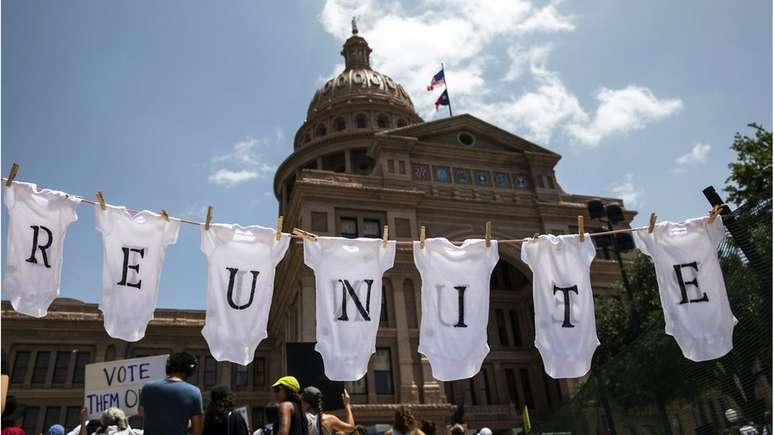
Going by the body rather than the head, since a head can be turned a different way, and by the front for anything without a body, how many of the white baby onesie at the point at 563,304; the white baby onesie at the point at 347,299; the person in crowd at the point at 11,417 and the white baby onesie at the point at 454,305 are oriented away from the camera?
1

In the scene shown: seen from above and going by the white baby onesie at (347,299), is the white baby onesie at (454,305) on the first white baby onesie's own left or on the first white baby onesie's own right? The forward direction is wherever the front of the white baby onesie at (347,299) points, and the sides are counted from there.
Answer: on the first white baby onesie's own left

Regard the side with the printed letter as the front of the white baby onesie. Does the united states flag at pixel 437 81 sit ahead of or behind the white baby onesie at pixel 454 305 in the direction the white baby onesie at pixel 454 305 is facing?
behind

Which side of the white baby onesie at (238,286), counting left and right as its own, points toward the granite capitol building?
back

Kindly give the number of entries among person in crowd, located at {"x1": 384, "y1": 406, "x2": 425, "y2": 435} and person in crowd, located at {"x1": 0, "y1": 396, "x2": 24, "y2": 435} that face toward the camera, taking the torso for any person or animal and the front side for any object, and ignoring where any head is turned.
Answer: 0

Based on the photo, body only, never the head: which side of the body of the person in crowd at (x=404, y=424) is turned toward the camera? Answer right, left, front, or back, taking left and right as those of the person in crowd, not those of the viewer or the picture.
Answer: back

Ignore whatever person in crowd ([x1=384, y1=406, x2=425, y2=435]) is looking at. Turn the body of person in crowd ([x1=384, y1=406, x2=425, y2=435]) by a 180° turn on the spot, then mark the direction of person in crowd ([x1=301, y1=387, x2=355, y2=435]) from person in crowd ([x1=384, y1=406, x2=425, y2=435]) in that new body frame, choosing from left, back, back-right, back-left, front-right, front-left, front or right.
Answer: front-right

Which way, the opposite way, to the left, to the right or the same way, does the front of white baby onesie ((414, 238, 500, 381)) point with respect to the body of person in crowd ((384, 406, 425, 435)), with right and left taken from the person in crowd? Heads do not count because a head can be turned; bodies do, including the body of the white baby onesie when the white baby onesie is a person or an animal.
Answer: the opposite way

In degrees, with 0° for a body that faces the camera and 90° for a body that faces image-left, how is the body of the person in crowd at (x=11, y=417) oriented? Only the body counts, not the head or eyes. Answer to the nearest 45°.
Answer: approximately 180°
